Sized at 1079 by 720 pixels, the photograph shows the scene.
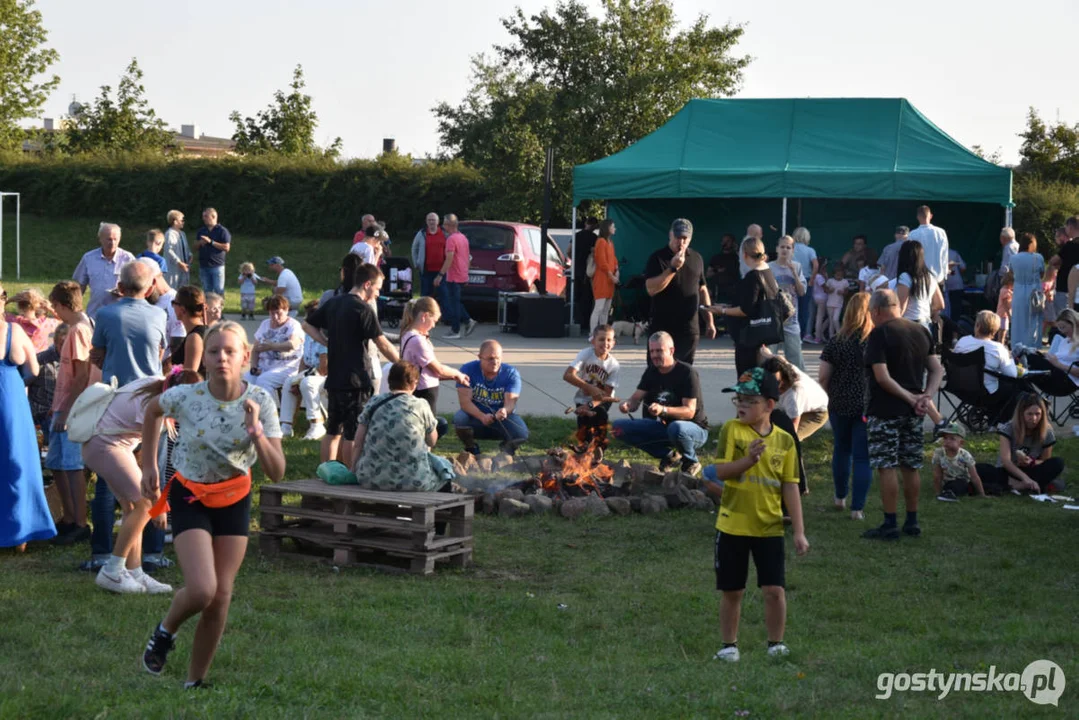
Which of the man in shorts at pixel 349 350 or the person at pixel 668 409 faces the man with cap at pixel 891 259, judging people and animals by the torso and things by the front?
the man in shorts

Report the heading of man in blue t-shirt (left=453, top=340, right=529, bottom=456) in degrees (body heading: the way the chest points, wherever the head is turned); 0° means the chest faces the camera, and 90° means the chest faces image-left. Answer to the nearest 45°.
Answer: approximately 0°

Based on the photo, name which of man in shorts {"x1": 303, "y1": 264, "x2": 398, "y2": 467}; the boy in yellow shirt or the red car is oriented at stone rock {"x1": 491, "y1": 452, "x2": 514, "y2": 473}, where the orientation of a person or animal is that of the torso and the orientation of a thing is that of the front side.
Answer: the man in shorts

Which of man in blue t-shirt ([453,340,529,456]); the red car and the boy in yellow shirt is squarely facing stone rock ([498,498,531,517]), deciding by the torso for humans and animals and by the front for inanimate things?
the man in blue t-shirt

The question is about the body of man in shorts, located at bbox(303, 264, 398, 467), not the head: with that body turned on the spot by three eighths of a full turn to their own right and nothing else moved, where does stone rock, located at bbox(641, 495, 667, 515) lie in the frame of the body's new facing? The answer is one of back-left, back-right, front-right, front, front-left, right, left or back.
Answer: left

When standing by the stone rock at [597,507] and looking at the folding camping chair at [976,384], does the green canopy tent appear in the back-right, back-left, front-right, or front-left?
front-left

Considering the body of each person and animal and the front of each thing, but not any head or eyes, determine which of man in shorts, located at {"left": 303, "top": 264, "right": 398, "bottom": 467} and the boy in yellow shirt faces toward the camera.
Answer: the boy in yellow shirt

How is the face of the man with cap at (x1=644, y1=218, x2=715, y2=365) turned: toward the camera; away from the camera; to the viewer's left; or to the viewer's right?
toward the camera

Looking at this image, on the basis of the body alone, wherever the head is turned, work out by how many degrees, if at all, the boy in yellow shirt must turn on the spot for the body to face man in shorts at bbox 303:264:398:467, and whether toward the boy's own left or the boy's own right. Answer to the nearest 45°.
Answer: approximately 135° to the boy's own right

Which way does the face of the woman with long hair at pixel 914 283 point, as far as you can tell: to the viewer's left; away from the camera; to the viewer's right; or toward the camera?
away from the camera

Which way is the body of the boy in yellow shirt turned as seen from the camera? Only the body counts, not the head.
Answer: toward the camera

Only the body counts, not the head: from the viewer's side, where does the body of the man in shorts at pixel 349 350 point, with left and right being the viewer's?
facing away from the viewer and to the right of the viewer

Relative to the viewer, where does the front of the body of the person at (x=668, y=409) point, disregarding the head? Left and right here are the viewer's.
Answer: facing the viewer and to the left of the viewer

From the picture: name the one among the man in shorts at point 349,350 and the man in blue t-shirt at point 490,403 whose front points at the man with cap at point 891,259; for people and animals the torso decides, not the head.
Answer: the man in shorts

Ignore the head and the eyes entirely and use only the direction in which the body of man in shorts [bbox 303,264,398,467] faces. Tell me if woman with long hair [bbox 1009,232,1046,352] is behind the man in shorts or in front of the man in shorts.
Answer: in front

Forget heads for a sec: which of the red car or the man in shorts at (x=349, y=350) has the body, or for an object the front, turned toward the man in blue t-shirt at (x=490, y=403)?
the man in shorts

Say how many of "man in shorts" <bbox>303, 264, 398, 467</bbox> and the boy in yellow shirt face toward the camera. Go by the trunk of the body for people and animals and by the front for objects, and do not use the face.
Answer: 1

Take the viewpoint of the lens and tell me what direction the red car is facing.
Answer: facing away from the viewer and to the right of the viewer

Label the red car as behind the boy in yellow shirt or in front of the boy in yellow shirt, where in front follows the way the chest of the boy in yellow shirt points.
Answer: behind
